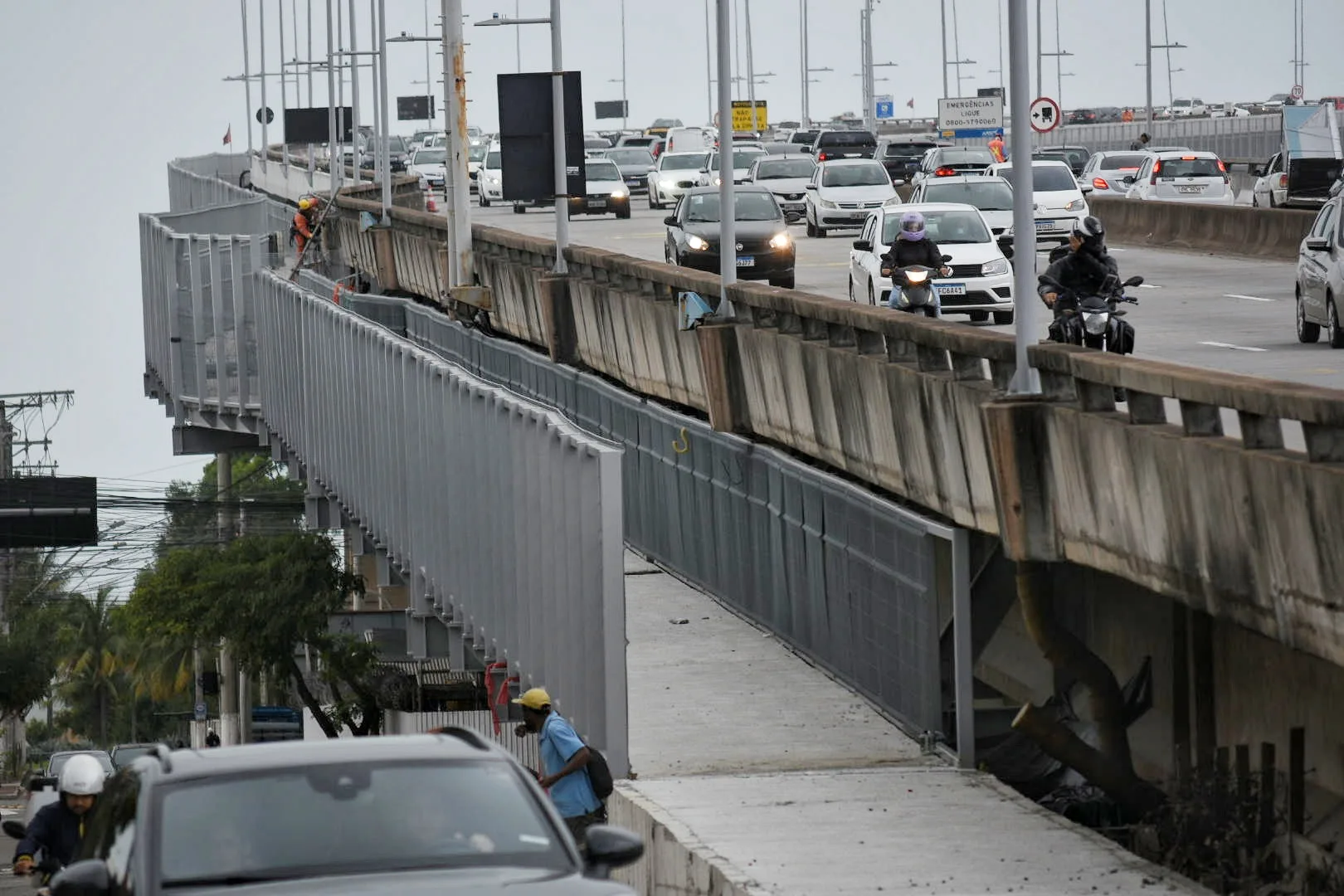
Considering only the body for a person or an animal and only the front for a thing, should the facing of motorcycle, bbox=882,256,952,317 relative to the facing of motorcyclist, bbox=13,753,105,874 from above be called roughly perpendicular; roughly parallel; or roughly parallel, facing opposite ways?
roughly parallel

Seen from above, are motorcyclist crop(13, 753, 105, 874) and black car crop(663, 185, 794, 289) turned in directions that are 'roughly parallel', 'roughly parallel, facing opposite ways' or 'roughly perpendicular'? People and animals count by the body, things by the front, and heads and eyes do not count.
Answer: roughly parallel

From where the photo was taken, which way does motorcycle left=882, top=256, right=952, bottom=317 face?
toward the camera

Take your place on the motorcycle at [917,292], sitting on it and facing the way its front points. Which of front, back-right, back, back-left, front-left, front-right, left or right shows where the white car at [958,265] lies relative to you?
back

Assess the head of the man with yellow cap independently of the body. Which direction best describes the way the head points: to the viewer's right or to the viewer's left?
to the viewer's left

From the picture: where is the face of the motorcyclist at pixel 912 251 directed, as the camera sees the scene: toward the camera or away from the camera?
toward the camera

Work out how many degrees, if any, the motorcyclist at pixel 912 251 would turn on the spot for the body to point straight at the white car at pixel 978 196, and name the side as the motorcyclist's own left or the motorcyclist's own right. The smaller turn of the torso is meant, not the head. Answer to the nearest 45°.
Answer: approximately 180°

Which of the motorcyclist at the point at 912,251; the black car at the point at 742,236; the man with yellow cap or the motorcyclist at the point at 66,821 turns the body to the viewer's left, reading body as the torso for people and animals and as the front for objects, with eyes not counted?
the man with yellow cap

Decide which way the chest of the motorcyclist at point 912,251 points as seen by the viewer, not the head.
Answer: toward the camera

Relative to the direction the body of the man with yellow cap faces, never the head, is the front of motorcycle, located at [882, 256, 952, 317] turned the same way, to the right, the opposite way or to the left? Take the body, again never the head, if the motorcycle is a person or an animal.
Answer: to the left

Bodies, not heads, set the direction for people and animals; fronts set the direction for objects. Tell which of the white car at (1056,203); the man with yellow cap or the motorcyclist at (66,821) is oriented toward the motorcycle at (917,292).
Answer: the white car

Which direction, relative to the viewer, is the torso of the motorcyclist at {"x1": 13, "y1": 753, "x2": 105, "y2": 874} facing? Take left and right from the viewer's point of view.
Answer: facing the viewer

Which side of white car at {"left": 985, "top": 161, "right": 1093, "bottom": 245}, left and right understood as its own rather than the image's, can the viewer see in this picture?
front

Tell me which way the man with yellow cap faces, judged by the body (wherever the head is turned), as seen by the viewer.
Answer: to the viewer's left

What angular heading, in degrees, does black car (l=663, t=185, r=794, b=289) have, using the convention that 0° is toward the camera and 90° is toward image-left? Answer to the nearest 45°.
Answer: approximately 0°
